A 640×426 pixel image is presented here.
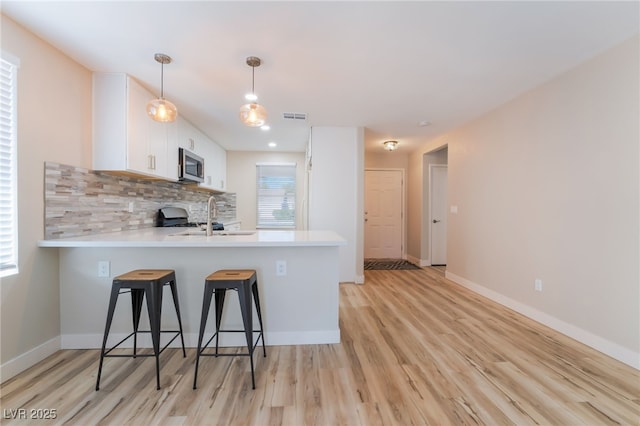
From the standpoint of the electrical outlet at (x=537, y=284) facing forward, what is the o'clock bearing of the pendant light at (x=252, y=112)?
The pendant light is roughly at 12 o'clock from the electrical outlet.

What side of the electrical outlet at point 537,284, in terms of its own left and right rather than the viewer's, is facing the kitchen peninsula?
front

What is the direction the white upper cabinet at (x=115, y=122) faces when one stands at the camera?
facing the viewer and to the right of the viewer

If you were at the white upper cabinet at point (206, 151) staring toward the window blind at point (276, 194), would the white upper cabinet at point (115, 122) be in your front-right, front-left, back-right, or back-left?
back-right

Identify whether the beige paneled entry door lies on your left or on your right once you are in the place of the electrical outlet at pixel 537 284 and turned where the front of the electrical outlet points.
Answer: on your right

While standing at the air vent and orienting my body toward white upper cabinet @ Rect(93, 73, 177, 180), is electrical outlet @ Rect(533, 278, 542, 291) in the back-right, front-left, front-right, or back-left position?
back-left

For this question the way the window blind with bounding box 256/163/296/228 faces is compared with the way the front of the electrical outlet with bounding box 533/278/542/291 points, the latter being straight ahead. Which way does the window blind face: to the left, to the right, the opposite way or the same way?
to the left

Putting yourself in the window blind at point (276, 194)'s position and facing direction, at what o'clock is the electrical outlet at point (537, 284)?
The electrical outlet is roughly at 11 o'clock from the window blind.

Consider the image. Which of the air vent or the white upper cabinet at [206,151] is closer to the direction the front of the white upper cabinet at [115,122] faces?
the air vent

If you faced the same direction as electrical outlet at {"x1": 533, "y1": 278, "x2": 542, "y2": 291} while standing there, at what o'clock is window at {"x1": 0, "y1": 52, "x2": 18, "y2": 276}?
The window is roughly at 12 o'clock from the electrical outlet.

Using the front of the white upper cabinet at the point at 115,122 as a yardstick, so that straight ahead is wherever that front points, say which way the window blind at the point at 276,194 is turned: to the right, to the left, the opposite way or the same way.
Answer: to the right

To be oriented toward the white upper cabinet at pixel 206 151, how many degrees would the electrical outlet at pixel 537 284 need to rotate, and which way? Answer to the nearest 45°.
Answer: approximately 45° to its right

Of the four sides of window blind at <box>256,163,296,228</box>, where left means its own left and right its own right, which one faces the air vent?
front

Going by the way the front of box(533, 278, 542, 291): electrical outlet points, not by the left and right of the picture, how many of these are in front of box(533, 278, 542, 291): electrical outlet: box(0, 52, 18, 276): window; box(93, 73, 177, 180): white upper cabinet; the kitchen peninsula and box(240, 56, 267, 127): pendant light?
4

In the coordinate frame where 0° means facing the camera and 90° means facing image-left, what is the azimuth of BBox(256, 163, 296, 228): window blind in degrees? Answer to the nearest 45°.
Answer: approximately 0°

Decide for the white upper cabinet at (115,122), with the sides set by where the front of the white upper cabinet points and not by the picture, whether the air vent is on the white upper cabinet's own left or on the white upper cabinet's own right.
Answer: on the white upper cabinet's own left

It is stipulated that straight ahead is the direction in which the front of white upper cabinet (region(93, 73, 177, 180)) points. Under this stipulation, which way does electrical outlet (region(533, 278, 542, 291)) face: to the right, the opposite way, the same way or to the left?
the opposite way

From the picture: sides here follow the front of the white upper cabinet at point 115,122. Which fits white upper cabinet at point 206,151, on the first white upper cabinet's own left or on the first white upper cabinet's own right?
on the first white upper cabinet's own left

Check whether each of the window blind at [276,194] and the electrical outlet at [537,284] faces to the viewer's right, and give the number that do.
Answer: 0
